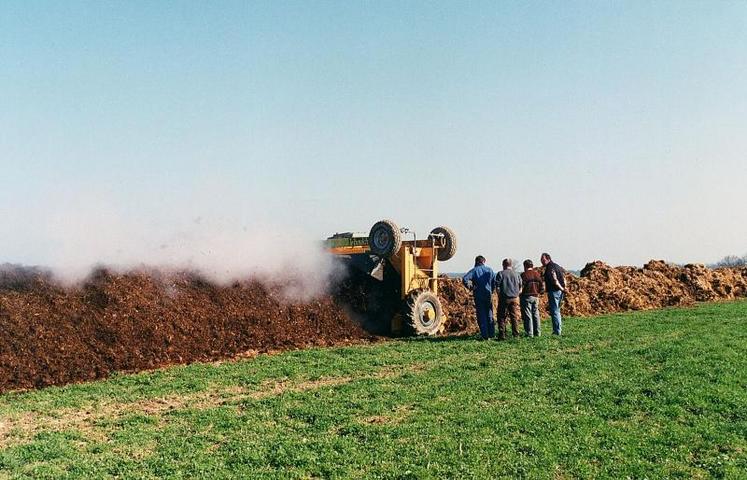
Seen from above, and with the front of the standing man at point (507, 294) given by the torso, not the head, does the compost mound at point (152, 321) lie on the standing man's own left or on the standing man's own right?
on the standing man's own left

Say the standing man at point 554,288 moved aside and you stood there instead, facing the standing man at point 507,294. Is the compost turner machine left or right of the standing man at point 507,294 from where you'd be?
right

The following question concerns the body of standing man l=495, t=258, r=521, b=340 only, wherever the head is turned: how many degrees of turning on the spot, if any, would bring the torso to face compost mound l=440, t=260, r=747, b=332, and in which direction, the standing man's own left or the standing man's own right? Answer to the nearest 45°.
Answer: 0° — they already face it

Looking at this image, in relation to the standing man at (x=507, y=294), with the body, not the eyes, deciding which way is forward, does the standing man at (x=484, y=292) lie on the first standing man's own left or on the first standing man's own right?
on the first standing man's own left

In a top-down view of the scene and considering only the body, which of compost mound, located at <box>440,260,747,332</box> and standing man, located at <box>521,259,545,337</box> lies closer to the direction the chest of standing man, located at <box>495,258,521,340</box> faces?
the compost mound

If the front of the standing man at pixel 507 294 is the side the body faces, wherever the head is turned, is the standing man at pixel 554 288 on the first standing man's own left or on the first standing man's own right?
on the first standing man's own right

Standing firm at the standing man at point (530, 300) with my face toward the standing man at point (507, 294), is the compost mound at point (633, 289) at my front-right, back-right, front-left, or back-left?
back-right

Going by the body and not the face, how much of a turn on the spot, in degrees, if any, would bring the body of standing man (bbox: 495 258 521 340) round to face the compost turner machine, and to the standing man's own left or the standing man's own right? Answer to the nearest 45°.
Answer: approximately 45° to the standing man's own left

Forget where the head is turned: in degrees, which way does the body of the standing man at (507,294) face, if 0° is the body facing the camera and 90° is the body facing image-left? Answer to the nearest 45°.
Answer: approximately 180°
